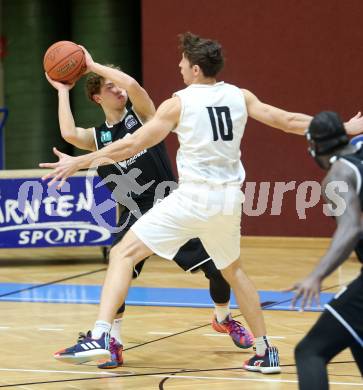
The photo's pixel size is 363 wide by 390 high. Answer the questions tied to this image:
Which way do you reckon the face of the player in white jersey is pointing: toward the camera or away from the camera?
away from the camera

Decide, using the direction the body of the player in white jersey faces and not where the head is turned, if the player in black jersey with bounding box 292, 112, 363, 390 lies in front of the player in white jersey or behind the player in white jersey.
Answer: behind

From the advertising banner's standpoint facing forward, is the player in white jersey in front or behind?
in front

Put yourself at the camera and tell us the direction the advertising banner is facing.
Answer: facing the viewer

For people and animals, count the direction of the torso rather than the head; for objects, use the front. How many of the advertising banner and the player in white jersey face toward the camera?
1

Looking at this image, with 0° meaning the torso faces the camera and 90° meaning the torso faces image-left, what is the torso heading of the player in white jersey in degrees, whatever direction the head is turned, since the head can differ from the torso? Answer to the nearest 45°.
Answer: approximately 135°

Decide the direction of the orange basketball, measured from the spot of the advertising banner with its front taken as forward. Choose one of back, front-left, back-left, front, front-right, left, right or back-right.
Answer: front

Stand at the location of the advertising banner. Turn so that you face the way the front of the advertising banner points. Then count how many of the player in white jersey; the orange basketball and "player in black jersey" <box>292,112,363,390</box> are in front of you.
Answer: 3
